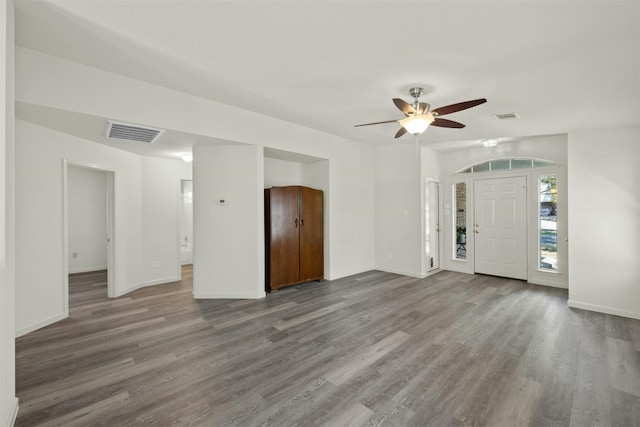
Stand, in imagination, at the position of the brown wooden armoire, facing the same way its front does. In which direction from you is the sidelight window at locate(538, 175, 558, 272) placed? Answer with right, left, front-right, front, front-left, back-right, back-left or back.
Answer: front-left

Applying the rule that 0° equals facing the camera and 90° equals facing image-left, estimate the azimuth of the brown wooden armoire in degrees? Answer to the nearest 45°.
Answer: approximately 315°

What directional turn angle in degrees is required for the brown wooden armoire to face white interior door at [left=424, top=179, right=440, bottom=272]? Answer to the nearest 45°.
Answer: approximately 45° to its left

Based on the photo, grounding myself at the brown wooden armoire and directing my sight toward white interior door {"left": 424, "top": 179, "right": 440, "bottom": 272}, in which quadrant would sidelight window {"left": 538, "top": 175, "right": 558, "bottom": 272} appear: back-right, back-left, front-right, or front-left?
front-right

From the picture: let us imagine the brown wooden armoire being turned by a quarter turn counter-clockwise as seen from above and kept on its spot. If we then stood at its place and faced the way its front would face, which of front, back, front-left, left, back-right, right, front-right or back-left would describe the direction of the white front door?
front-right

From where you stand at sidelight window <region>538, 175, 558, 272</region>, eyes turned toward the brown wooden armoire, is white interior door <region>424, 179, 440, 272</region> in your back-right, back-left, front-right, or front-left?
front-right
